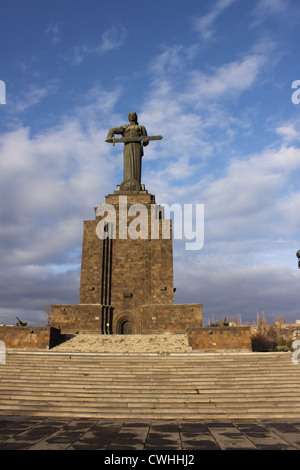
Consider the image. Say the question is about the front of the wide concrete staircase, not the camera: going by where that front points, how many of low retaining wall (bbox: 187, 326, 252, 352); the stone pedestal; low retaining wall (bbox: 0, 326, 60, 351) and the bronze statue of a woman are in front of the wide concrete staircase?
0

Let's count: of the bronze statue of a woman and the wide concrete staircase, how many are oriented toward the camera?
2

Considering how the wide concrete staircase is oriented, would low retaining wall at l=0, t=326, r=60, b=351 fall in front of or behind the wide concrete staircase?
behind

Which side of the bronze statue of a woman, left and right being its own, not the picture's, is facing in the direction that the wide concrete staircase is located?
front

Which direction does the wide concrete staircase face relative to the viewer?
toward the camera

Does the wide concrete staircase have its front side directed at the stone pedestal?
no

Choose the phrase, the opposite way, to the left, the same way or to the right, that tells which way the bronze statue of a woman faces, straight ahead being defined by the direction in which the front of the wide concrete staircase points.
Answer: the same way

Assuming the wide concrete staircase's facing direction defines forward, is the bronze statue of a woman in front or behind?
behind
